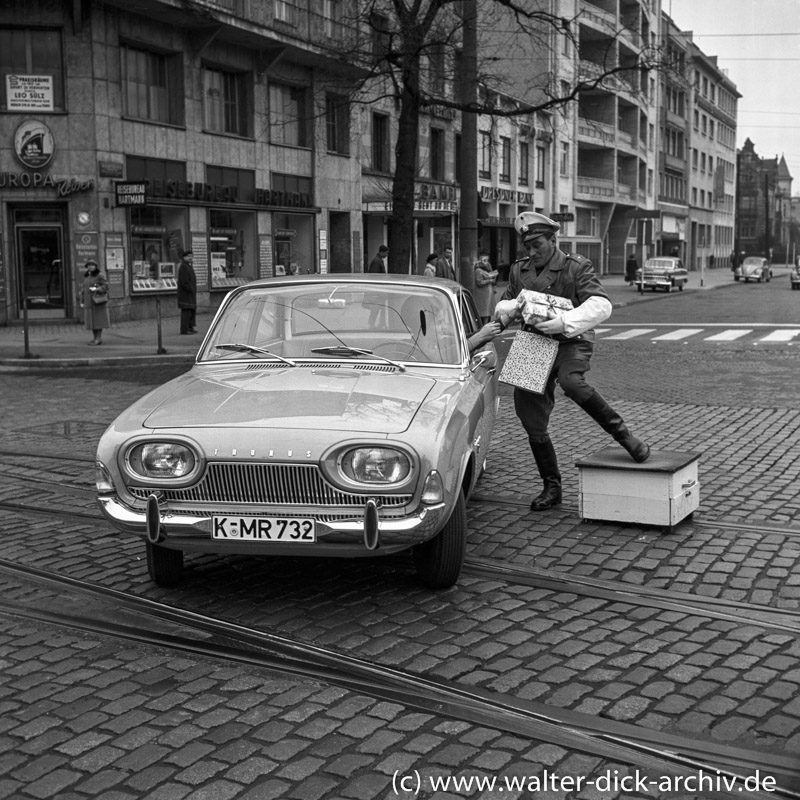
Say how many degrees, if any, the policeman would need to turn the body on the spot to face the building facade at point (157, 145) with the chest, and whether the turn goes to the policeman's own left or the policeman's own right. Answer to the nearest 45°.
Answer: approximately 90° to the policeman's own right

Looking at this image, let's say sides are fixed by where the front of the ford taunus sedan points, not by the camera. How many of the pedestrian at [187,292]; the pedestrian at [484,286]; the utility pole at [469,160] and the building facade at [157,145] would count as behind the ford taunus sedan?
4

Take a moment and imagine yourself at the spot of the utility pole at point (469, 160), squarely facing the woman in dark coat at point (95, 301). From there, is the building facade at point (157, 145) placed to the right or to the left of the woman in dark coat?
right

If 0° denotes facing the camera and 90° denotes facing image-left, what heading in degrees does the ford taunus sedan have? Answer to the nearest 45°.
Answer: approximately 0°

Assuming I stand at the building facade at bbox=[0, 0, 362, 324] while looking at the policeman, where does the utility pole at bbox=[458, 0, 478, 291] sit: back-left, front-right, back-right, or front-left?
front-left

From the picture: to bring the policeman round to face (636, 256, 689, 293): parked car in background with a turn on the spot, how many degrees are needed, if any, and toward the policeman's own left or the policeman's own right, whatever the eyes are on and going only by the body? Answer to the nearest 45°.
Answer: approximately 135° to the policeman's own right

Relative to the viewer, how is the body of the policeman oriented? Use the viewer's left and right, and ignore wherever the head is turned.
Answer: facing the viewer and to the left of the viewer

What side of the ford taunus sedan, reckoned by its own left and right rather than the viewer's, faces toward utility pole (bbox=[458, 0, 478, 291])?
back

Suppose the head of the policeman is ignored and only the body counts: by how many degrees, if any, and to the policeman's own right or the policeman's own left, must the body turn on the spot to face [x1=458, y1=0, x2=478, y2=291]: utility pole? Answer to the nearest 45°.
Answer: approximately 135° to the policeman's own right

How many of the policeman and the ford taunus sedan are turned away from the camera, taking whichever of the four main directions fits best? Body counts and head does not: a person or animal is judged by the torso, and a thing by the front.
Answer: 0

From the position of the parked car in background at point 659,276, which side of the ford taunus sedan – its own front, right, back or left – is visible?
back
